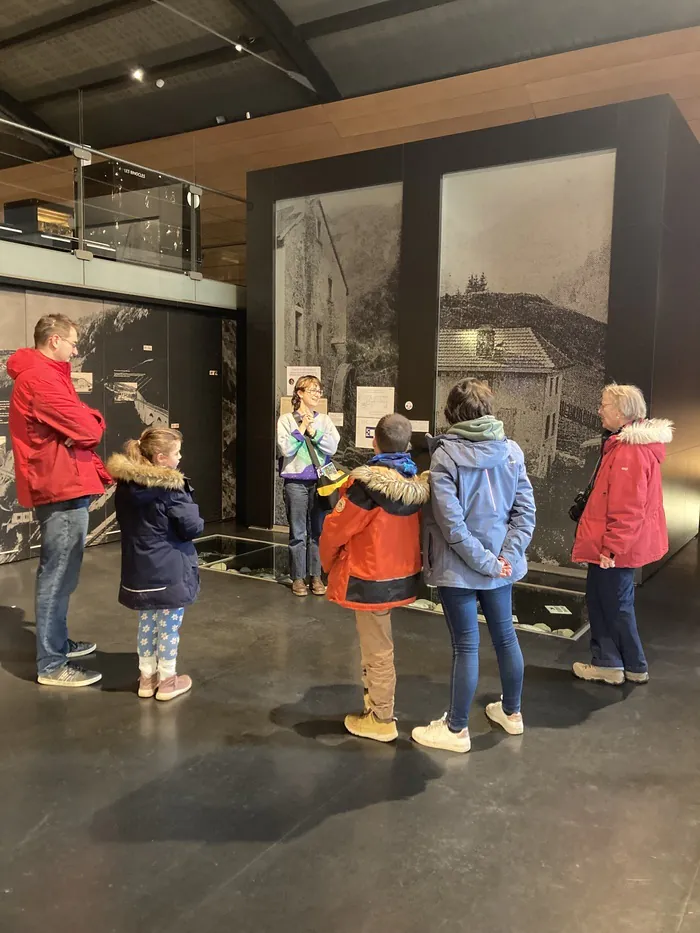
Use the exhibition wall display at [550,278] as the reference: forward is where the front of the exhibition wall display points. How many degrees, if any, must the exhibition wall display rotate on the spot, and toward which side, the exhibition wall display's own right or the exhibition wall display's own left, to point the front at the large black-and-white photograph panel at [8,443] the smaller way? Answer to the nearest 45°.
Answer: approximately 45° to the exhibition wall display's own right

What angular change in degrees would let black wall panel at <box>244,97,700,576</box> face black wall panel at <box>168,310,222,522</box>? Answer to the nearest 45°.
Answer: approximately 45° to its right

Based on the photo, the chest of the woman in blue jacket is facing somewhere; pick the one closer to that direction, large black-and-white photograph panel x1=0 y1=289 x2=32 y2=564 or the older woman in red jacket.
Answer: the large black-and-white photograph panel

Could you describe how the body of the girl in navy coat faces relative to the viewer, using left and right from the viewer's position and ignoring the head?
facing away from the viewer and to the right of the viewer

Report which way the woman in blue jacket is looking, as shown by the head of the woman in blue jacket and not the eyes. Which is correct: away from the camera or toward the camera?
away from the camera

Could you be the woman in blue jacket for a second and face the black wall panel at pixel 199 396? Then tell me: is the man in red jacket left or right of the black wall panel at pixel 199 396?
left

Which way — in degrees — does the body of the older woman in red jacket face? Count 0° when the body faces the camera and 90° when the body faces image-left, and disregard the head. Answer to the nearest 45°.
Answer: approximately 90°

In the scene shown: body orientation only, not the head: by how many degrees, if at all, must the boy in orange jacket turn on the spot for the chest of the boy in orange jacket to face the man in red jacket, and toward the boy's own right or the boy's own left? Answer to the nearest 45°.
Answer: approximately 45° to the boy's own left

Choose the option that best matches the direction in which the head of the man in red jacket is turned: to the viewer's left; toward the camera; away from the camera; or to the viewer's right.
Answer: to the viewer's right
